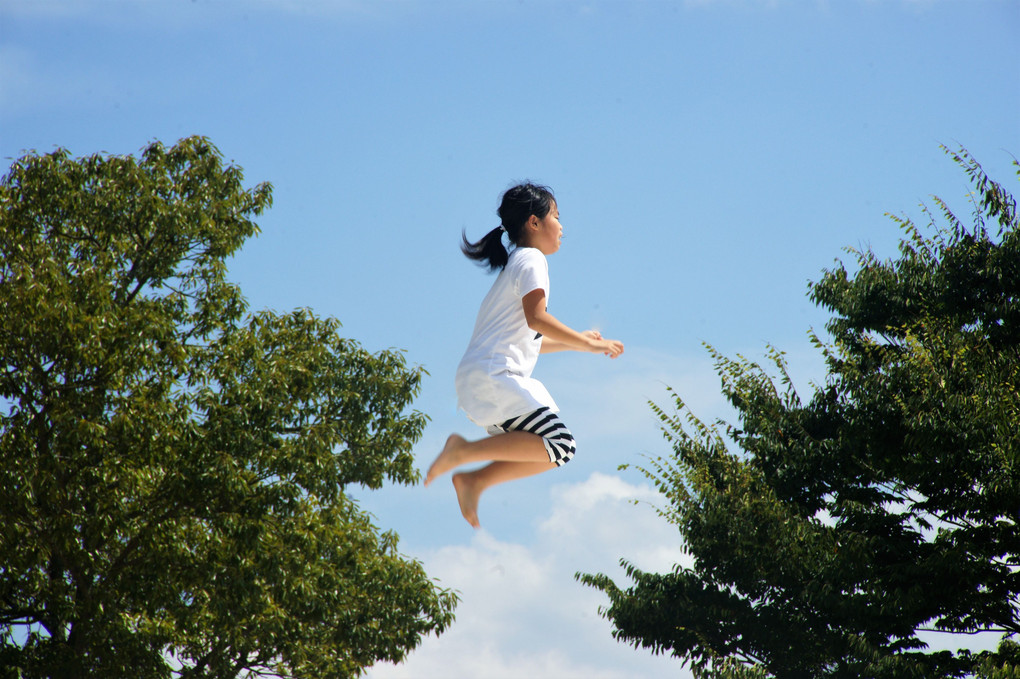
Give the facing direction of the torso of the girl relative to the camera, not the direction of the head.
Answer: to the viewer's right

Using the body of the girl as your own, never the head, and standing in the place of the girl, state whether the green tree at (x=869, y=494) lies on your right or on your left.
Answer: on your left

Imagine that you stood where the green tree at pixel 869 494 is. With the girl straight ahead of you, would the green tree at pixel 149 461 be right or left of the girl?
right

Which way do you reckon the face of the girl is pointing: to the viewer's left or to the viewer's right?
to the viewer's right

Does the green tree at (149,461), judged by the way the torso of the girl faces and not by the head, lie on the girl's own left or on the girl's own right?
on the girl's own left

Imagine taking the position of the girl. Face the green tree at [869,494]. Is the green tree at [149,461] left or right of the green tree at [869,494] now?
left
